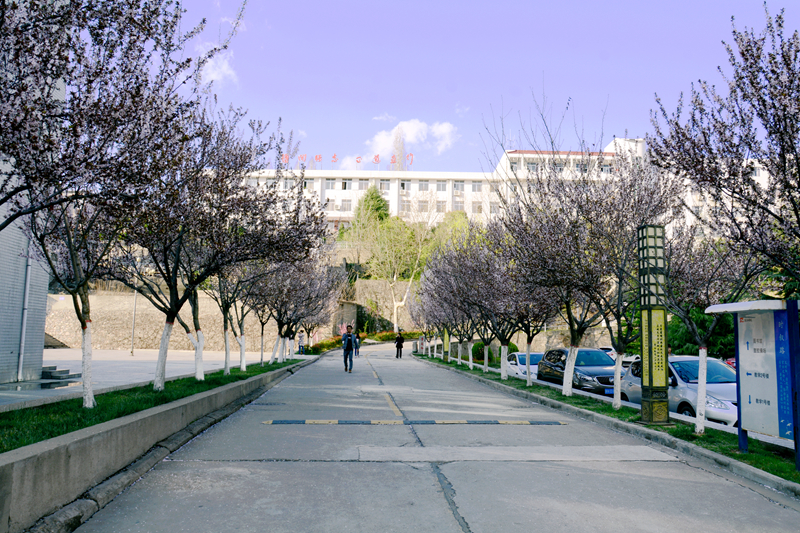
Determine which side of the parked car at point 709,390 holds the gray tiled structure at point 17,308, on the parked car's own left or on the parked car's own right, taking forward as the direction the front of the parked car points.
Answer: on the parked car's own right

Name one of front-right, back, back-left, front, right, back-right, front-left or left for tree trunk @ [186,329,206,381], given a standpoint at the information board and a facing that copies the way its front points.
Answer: front-right

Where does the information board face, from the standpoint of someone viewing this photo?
facing the viewer and to the left of the viewer

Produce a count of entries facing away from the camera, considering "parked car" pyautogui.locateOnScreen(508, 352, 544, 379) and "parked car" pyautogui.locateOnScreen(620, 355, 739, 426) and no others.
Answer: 0

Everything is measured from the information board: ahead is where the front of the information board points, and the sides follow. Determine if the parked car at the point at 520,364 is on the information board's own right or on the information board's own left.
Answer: on the information board's own right

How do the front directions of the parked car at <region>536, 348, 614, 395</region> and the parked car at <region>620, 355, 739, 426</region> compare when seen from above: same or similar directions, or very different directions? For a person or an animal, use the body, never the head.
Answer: same or similar directions

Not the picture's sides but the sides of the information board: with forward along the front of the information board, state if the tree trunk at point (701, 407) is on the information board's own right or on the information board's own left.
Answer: on the information board's own right

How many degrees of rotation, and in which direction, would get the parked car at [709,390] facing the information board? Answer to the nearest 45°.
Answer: approximately 45° to its right

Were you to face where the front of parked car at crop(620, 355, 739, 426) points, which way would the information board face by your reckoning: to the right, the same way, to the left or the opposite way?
to the right

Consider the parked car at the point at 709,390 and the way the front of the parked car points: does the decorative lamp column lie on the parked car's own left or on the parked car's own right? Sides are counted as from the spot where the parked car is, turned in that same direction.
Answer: on the parked car's own right
